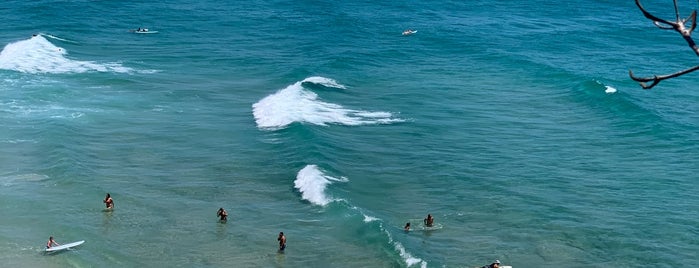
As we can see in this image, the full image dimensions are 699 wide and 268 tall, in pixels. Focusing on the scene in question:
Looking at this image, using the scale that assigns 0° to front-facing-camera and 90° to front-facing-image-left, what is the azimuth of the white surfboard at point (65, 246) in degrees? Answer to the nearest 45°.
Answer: approximately 270°

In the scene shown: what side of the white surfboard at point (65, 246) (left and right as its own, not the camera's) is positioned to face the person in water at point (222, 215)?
front

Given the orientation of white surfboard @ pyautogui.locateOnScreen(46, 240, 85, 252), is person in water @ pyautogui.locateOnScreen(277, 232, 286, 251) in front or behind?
in front

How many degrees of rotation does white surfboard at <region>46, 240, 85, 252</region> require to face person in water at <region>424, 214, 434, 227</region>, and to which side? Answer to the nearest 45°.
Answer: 0° — it already faces them

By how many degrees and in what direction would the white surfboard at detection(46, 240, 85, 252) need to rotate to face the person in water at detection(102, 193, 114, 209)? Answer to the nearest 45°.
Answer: approximately 45° to its left

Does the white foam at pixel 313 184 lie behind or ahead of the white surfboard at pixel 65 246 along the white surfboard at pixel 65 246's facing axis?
ahead

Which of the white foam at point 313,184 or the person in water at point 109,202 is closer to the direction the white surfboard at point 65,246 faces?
the white foam
